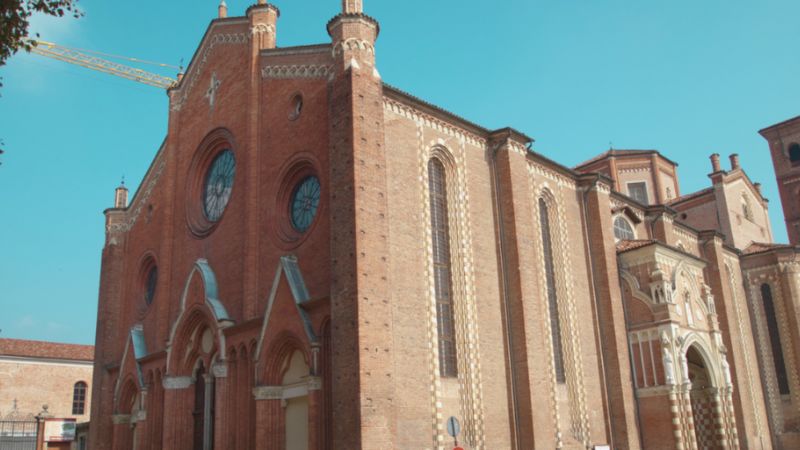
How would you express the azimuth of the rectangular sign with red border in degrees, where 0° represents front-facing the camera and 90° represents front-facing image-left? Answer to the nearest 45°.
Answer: approximately 0°

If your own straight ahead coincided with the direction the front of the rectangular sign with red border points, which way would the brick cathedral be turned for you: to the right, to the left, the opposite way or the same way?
to the right

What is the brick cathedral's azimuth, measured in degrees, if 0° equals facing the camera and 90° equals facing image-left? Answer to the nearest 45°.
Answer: approximately 45°

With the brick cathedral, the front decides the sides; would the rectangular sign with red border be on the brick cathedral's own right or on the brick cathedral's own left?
on the brick cathedral's own right

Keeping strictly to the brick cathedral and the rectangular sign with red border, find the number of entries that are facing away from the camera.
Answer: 0

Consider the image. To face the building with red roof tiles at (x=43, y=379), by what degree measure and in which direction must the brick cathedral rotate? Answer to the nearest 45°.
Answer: approximately 90° to its right

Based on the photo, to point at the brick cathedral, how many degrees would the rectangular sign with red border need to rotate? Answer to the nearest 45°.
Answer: approximately 45° to its left
